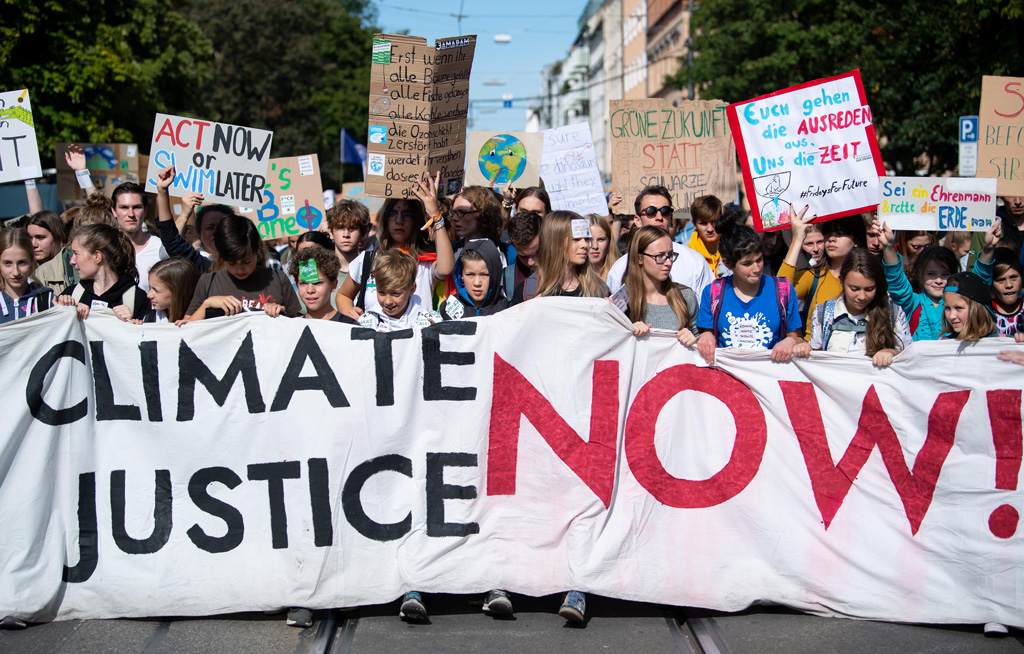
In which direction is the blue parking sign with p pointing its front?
toward the camera

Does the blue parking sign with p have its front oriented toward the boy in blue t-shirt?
yes

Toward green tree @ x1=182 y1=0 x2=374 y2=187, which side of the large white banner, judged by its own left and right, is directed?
back

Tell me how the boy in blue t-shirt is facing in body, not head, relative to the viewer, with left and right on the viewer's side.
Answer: facing the viewer

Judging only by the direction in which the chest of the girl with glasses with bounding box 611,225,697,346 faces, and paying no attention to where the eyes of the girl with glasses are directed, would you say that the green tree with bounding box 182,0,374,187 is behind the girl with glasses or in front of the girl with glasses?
behind

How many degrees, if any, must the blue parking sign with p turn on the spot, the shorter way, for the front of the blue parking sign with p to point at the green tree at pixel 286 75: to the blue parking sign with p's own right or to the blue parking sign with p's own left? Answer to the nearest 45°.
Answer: approximately 135° to the blue parking sign with p's own right

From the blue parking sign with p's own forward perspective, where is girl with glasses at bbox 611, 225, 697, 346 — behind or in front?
in front

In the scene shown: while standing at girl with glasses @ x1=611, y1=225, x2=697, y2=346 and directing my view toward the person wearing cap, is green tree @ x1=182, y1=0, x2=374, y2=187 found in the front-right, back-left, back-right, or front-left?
back-left

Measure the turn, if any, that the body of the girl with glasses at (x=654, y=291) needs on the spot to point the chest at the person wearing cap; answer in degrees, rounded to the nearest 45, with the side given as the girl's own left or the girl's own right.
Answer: approximately 90° to the girl's own left

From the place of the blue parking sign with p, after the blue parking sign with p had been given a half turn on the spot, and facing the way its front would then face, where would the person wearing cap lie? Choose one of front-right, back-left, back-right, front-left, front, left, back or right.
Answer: back

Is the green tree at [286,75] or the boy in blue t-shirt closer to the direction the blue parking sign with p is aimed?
the boy in blue t-shirt

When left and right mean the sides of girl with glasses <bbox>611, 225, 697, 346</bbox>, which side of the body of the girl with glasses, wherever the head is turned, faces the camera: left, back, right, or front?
front

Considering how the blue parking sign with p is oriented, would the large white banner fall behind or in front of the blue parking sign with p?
in front
